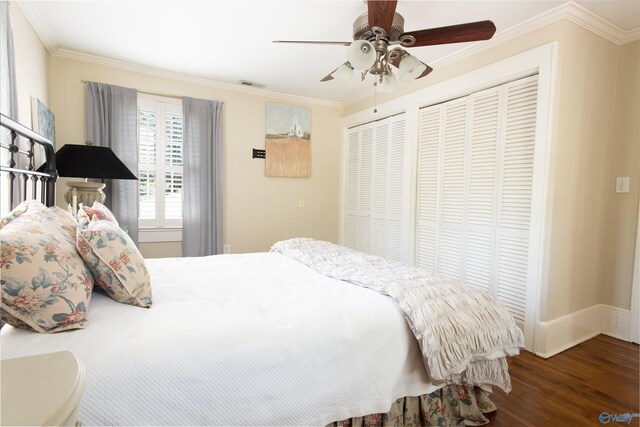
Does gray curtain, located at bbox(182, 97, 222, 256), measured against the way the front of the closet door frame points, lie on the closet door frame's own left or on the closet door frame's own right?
on the closet door frame's own right

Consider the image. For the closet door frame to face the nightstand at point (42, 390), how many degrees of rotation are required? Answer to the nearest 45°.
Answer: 0° — it already faces it

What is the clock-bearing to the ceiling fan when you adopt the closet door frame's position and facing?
The ceiling fan is roughly at 12 o'clock from the closet door frame.

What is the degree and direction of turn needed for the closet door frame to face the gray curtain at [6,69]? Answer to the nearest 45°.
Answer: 0° — it already faces it

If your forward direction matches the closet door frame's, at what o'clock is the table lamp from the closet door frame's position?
The table lamp is roughly at 1 o'clock from the closet door frame.

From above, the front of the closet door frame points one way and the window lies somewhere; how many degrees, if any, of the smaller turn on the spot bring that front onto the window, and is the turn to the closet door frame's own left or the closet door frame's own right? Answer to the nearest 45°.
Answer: approximately 45° to the closet door frame's own right

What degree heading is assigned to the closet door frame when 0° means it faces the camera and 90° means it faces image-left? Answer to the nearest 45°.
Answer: approximately 45°

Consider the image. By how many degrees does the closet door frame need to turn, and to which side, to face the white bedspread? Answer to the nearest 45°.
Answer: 0° — it already faces it

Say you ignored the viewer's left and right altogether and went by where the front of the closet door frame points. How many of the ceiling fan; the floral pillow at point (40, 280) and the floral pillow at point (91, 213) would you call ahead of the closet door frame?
3

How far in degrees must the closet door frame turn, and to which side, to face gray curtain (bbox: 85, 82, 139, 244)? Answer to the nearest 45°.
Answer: approximately 45° to its right
